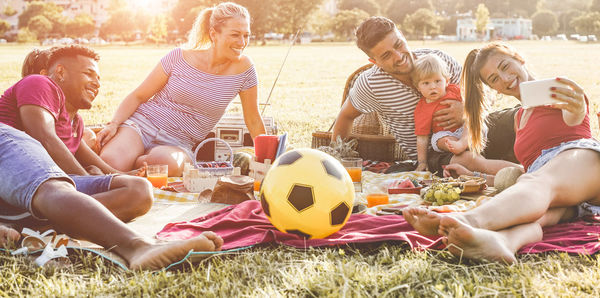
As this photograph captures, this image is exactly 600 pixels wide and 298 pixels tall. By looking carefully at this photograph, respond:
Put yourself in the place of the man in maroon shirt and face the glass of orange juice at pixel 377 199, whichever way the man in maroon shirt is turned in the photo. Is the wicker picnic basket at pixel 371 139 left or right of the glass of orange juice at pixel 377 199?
left

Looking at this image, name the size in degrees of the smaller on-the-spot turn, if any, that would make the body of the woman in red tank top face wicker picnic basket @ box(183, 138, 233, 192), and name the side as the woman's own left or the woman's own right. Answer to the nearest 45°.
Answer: approximately 45° to the woman's own right

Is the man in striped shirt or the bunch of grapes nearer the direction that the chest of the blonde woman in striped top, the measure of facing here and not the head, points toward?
the bunch of grapes

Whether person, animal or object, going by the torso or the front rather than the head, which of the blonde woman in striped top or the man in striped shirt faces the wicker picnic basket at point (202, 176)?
the blonde woman in striped top

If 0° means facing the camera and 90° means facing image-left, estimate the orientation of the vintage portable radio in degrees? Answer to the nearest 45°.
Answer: approximately 0°

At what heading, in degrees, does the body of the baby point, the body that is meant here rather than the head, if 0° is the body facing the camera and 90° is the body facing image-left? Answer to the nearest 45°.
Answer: approximately 0°

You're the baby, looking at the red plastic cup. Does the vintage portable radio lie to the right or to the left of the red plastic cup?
right
